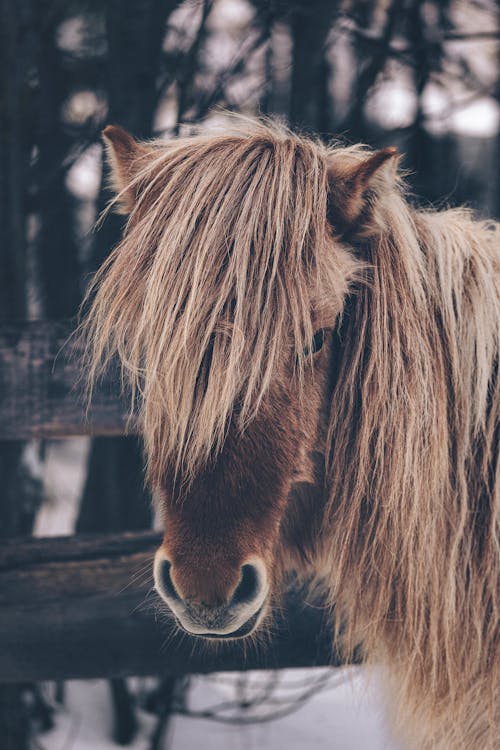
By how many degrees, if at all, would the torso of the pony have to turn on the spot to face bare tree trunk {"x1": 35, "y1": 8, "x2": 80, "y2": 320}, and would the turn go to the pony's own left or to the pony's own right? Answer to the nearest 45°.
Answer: approximately 90° to the pony's own right

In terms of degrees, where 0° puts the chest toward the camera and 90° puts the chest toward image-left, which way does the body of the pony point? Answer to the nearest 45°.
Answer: approximately 45°

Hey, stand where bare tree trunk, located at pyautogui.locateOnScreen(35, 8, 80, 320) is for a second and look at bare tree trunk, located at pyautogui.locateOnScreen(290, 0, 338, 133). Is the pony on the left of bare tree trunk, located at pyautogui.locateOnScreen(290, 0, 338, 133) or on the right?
right

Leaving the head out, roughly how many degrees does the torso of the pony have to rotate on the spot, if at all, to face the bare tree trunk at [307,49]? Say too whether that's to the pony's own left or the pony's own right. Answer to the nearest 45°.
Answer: approximately 135° to the pony's own right

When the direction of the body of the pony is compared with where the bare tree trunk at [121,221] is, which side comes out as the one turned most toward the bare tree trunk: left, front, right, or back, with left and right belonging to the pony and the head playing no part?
right
